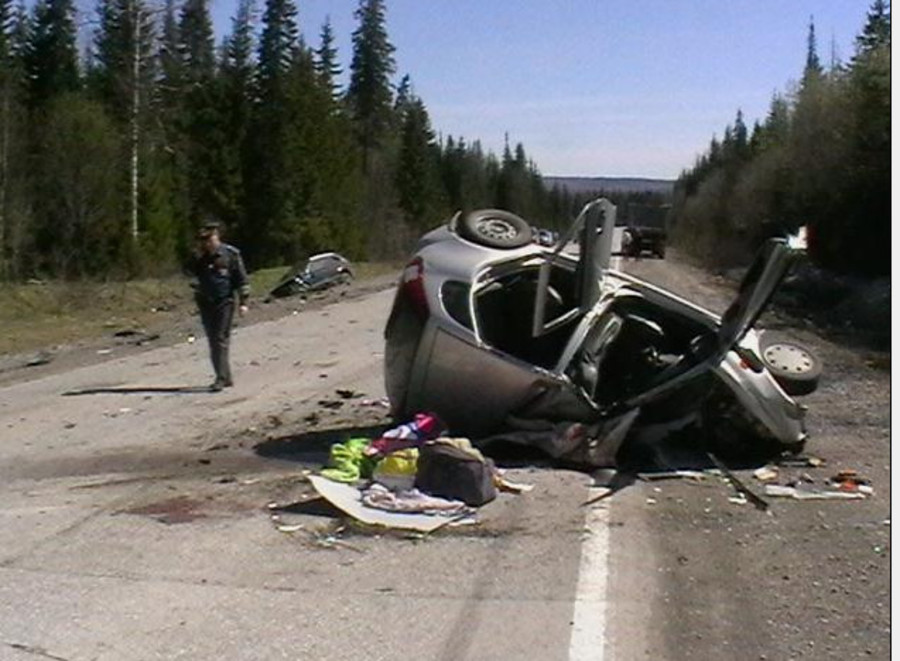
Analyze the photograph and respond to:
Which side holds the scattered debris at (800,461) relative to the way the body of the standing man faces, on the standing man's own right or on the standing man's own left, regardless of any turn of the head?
on the standing man's own left

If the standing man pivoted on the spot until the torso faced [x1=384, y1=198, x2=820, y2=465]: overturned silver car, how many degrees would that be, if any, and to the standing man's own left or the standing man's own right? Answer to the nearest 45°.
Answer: approximately 90° to the standing man's own left

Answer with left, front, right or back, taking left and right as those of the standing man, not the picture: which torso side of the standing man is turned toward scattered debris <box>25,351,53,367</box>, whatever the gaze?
right

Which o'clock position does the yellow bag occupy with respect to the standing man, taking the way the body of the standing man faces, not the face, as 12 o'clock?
The yellow bag is roughly at 10 o'clock from the standing man.

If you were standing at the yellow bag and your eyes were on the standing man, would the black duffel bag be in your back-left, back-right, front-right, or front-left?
back-right

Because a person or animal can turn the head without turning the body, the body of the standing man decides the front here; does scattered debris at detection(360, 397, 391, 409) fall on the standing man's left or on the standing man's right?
on the standing man's left

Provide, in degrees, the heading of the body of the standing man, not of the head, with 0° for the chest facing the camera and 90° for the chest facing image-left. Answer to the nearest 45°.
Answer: approximately 45°
